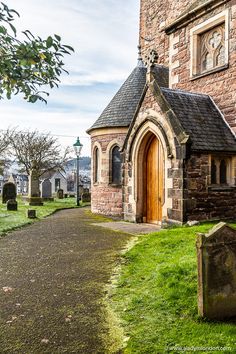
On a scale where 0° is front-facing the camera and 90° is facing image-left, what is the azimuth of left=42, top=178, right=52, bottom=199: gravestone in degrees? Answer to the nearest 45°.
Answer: approximately 0°

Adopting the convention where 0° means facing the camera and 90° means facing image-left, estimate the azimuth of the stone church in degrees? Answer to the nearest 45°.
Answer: approximately 45°

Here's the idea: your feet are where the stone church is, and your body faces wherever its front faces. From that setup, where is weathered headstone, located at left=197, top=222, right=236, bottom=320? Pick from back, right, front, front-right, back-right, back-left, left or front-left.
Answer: front-left

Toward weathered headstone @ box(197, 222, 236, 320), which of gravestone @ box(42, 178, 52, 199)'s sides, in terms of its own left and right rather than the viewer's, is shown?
front

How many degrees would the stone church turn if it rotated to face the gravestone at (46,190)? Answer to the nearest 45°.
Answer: approximately 90° to its right

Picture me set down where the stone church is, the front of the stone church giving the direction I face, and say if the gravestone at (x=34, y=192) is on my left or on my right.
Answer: on my right

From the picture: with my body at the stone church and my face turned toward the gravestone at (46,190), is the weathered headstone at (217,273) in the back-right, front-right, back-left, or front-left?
back-left

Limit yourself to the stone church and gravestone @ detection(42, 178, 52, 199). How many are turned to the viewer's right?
0

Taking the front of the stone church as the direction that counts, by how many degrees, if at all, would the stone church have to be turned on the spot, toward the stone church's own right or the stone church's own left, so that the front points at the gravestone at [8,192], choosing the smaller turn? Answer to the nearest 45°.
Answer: approximately 90° to the stone church's own right

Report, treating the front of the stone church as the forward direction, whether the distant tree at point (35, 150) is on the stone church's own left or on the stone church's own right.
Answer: on the stone church's own right
